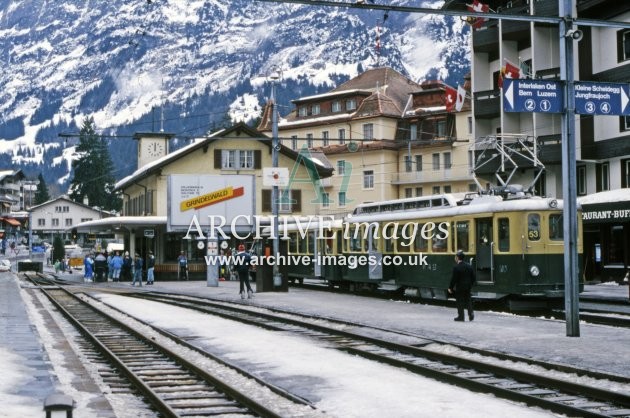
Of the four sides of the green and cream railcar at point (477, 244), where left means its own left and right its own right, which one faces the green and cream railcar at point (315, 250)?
back

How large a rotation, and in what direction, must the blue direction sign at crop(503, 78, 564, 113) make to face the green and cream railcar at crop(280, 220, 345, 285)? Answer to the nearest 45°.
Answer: approximately 135° to its right

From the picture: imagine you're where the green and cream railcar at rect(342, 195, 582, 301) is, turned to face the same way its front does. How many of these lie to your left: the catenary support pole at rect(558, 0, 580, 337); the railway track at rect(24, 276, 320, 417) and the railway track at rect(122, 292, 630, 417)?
0

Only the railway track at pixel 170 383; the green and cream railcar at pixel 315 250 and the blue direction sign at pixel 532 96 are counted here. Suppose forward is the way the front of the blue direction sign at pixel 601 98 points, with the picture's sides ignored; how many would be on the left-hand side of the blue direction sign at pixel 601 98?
0

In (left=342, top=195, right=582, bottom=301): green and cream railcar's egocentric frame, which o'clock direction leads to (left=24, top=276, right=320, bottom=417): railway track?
The railway track is roughly at 2 o'clock from the green and cream railcar.

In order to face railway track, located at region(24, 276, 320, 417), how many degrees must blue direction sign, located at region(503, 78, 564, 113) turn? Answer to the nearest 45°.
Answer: approximately 45° to its right

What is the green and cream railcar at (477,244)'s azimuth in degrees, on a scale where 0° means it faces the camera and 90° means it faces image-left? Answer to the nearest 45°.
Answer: approximately 315°

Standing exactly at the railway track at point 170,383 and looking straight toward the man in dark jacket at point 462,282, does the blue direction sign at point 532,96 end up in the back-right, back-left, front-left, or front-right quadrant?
front-right

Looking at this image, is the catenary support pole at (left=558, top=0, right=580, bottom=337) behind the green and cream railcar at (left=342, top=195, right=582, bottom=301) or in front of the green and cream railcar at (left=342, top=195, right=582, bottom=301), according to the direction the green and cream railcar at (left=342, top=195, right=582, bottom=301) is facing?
in front

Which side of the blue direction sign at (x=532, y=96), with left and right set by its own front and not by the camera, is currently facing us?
front

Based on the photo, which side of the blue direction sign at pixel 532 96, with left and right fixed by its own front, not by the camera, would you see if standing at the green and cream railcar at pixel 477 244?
back

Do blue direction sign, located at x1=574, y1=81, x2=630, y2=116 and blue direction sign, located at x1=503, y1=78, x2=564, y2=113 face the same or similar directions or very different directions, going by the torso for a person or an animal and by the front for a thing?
same or similar directions

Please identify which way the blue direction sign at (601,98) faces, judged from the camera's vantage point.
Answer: facing the viewer

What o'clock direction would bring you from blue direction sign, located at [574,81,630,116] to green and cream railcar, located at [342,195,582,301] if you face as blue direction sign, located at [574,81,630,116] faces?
The green and cream railcar is roughly at 5 o'clock from the blue direction sign.

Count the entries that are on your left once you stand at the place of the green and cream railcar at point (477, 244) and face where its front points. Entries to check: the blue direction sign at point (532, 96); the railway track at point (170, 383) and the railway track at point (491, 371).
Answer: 0

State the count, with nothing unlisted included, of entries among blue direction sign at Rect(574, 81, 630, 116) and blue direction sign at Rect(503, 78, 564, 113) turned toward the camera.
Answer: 2

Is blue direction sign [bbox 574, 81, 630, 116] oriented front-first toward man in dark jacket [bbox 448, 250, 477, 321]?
no
